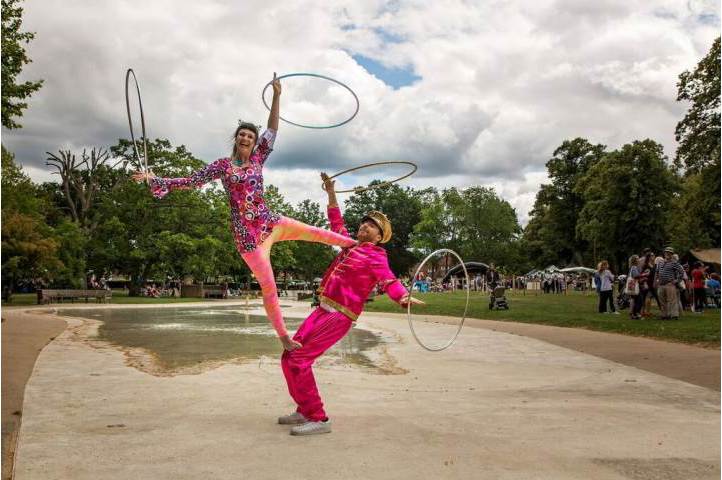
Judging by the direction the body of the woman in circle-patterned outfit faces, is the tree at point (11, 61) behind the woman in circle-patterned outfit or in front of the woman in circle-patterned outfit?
behind

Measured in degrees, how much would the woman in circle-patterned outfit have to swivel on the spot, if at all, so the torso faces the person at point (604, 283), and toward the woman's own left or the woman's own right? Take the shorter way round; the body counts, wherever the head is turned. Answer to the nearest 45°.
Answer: approximately 135° to the woman's own left

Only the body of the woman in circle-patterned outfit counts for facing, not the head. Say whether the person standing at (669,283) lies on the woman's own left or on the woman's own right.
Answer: on the woman's own left

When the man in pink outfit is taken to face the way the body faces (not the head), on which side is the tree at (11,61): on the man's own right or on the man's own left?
on the man's own right

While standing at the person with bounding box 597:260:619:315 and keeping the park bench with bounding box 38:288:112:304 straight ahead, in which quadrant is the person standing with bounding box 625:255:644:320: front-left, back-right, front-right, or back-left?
back-left

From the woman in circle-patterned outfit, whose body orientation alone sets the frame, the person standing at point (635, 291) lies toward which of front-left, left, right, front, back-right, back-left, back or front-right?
back-left

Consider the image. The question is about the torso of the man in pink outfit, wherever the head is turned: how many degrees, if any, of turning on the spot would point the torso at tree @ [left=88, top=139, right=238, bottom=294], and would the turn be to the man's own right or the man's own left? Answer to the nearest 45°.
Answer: approximately 90° to the man's own right
